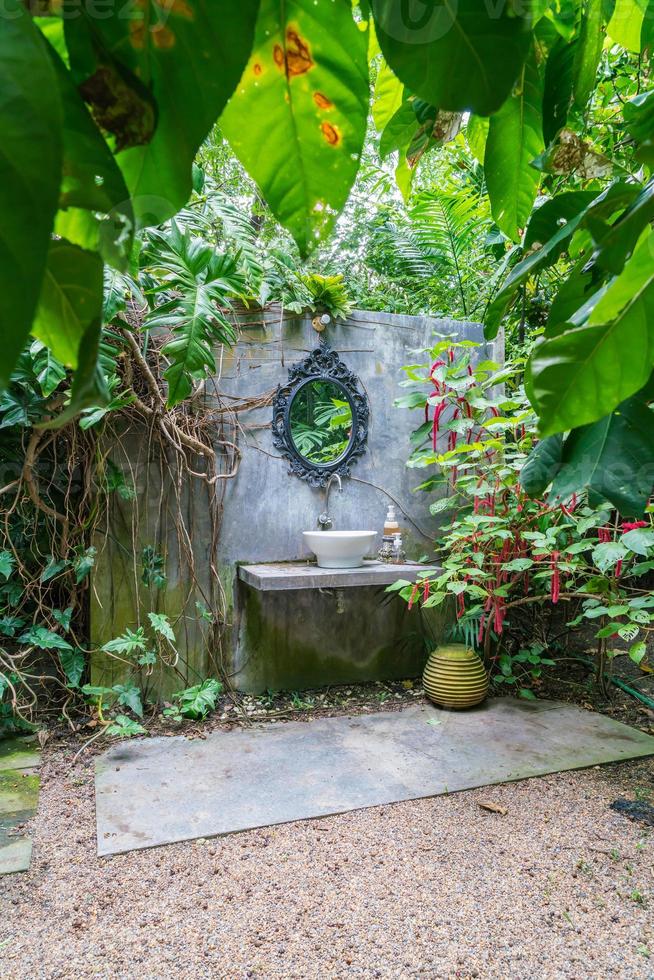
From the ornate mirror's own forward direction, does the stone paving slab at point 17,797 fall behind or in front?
in front

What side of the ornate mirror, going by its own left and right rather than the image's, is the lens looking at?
front

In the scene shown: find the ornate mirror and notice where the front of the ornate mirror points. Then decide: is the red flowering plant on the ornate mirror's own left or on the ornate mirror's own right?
on the ornate mirror's own left
